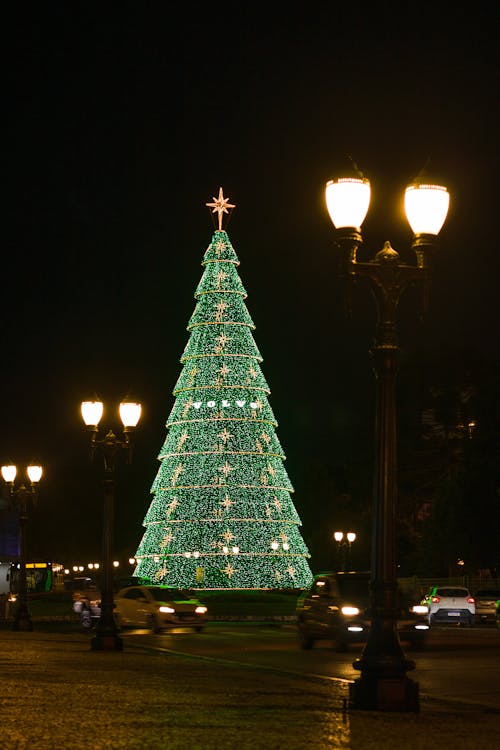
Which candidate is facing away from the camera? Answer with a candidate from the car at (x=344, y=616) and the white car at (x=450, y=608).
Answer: the white car

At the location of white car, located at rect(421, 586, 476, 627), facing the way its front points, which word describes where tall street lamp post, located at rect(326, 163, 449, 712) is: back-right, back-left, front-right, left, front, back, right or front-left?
back

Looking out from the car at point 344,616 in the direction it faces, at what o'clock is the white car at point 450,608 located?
The white car is roughly at 8 o'clock from the car.

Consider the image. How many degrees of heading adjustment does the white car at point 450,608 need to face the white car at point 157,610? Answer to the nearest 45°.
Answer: approximately 135° to its left

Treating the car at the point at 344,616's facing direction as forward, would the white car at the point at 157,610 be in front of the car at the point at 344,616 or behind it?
behind

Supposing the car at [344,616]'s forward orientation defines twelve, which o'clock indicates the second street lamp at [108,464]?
The second street lamp is roughly at 4 o'clock from the car.

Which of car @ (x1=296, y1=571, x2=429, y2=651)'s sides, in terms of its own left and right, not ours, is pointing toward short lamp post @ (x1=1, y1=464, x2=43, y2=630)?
back

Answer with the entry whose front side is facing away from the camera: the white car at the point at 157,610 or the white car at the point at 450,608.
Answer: the white car at the point at 450,608

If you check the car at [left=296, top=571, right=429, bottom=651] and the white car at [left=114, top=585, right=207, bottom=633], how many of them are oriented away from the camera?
0

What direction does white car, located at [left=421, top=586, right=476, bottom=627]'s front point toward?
away from the camera

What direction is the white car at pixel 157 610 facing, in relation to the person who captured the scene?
facing the viewer and to the right of the viewer

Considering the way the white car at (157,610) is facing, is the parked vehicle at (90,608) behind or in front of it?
behind

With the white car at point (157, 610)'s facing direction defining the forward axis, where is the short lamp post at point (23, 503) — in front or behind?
behind
